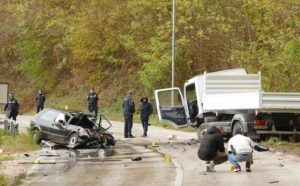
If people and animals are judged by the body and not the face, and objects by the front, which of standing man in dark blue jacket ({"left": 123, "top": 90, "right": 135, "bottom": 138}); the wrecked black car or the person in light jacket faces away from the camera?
the person in light jacket

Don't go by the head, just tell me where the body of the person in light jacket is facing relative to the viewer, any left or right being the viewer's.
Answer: facing away from the viewer

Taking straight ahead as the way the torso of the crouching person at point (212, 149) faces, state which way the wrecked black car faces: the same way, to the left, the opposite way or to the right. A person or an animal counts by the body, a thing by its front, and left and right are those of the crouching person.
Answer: to the right

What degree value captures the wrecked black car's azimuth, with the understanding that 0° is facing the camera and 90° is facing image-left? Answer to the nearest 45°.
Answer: approximately 315°

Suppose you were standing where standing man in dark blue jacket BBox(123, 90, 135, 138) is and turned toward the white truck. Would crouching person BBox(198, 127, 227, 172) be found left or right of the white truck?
right

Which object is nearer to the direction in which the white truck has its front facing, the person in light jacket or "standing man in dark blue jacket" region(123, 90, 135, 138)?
the standing man in dark blue jacket

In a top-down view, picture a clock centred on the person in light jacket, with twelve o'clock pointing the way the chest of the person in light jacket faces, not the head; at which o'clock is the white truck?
The white truck is roughly at 12 o'clock from the person in light jacket.

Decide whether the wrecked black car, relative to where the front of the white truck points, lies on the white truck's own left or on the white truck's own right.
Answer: on the white truck's own left

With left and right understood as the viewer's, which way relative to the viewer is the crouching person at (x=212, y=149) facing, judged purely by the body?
facing away from the viewer and to the right of the viewer

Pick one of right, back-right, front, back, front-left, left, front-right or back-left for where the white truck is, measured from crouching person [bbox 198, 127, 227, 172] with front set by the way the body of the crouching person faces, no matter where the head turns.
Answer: front-left

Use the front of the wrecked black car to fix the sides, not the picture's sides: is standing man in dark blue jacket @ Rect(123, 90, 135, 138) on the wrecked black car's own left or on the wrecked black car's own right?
on the wrecked black car's own left

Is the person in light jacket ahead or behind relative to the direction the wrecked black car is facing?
ahead

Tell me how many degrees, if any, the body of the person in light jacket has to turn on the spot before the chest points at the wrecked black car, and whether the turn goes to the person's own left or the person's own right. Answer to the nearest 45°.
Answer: approximately 45° to the person's own left
